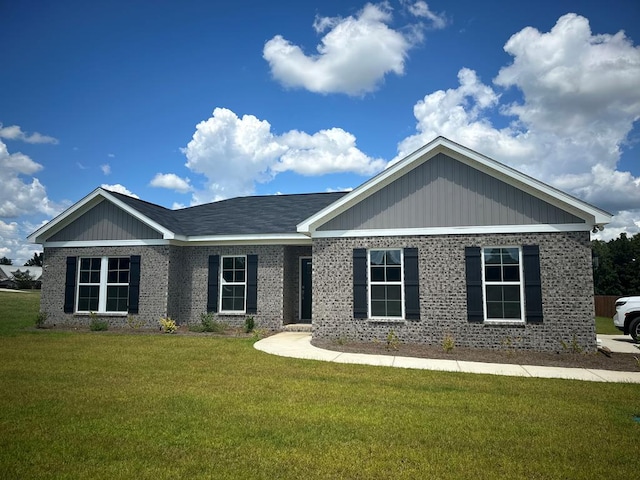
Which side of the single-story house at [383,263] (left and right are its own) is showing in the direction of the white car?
left

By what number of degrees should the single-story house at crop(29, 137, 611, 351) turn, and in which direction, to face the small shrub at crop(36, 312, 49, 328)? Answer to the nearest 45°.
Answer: approximately 90° to its right

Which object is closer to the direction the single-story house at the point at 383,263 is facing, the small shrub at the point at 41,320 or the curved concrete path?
the curved concrete path

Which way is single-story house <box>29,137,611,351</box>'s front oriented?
toward the camera

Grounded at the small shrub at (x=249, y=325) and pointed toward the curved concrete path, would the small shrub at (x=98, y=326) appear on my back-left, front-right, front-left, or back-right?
back-right

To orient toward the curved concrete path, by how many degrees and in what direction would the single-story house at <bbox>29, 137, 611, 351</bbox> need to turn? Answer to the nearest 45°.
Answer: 0° — it already faces it

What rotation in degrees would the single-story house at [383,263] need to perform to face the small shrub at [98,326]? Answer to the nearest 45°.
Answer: approximately 90° to its right
